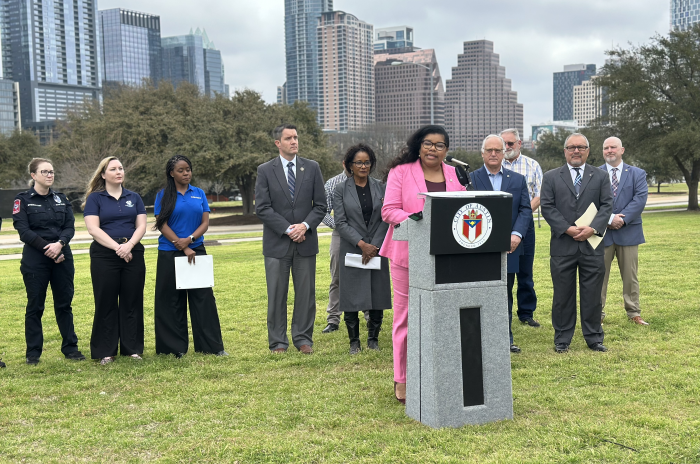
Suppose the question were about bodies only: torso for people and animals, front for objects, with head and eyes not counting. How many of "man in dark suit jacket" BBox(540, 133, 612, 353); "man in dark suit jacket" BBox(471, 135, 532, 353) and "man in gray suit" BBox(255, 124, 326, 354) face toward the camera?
3

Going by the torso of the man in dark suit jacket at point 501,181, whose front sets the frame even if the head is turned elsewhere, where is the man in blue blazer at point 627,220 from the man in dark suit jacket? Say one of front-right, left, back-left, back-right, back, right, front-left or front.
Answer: back-left

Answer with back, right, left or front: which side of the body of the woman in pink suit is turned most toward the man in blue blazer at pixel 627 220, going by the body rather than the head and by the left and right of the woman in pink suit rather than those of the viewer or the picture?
left

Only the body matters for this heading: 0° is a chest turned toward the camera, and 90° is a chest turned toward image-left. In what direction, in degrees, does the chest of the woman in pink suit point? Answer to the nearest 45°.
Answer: approximately 315°

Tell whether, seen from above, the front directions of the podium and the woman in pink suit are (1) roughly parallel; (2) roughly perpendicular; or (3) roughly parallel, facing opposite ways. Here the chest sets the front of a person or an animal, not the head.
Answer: roughly parallel

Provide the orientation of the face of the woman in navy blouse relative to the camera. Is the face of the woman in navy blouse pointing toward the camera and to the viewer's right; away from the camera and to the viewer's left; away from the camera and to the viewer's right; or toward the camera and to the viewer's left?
toward the camera and to the viewer's right

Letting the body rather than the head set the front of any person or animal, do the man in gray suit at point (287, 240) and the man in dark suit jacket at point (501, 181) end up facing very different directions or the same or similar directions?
same or similar directions

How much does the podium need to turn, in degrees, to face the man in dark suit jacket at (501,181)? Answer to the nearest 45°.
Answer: approximately 135° to its left

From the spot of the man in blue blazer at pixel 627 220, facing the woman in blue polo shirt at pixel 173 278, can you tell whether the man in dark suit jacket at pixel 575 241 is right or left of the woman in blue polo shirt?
left

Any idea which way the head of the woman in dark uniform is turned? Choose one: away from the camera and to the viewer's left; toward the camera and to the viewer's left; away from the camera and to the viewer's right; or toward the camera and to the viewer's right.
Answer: toward the camera and to the viewer's right

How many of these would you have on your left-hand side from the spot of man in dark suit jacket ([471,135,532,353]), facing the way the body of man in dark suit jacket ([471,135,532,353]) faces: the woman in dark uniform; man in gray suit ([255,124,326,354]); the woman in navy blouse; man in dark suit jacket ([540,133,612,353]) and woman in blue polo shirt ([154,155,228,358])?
1

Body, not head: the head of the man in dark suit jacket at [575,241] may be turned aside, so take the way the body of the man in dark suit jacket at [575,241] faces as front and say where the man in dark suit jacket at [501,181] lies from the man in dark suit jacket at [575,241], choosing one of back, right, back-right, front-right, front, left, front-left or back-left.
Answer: right

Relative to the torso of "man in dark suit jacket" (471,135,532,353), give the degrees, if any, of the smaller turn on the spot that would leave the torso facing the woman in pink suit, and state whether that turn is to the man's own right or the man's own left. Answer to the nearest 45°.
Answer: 0° — they already face them

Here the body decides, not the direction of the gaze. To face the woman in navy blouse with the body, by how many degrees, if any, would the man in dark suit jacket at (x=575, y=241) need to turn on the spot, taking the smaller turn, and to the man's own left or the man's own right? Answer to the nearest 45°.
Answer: approximately 90° to the man's own right

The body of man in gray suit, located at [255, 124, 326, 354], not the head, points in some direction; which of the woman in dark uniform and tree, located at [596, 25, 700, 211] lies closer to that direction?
the woman in dark uniform

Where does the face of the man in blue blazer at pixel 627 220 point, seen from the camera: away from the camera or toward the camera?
toward the camera

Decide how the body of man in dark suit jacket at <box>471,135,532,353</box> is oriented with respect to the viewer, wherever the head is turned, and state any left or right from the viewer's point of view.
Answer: facing the viewer

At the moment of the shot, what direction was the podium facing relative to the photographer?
facing the viewer and to the right of the viewer
